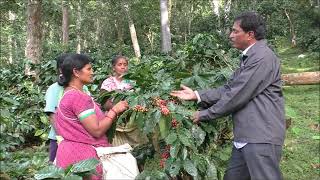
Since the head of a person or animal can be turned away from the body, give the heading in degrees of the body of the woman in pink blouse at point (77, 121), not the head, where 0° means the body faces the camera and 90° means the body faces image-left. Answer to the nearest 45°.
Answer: approximately 270°

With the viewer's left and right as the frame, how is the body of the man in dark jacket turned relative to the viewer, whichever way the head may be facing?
facing to the left of the viewer

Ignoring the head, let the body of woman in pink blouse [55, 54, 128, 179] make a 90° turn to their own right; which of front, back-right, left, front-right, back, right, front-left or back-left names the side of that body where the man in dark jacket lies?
left

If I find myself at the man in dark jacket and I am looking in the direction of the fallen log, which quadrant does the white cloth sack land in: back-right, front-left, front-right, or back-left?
back-left

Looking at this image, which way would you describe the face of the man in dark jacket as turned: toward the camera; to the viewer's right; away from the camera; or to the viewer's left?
to the viewer's left

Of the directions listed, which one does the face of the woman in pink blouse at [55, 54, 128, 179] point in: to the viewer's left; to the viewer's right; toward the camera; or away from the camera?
to the viewer's right
